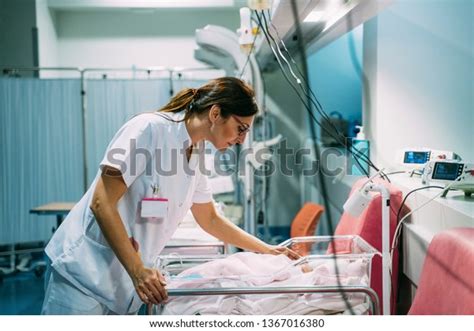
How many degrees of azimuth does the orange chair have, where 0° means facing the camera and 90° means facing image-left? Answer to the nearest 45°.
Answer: approximately 45°

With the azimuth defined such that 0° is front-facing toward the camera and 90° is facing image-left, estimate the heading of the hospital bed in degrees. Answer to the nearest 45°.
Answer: approximately 90°

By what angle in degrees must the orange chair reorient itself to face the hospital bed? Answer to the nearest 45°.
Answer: approximately 45° to its left

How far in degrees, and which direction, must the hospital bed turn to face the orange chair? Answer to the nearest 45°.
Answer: approximately 90° to its right

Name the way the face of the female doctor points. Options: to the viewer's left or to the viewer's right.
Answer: to the viewer's right
